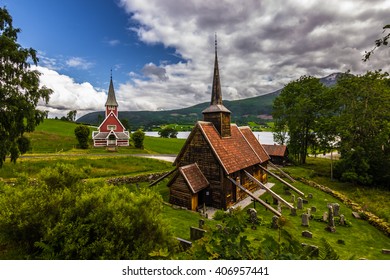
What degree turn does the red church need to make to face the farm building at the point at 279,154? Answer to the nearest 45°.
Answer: approximately 45° to its left

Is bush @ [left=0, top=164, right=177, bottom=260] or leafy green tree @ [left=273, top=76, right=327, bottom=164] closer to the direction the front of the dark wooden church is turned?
the bush

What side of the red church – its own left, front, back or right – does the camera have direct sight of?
front

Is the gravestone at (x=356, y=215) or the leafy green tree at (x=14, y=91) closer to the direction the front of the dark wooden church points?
the leafy green tree

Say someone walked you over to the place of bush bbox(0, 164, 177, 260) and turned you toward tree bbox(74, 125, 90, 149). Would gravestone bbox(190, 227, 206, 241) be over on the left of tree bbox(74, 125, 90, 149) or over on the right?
right

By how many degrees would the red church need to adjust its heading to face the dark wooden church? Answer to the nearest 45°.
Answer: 0° — it already faces it

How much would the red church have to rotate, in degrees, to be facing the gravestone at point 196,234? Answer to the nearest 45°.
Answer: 0° — it already faces it

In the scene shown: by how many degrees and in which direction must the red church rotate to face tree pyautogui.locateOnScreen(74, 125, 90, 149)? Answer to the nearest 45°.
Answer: approximately 45° to its right

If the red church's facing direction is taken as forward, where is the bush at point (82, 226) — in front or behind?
in front

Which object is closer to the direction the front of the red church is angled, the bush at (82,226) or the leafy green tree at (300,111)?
the bush

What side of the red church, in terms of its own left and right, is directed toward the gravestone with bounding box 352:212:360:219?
front

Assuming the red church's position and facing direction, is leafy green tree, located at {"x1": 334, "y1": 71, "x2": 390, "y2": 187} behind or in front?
in front

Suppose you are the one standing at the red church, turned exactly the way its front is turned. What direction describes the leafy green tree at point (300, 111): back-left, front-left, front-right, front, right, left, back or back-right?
front-left
